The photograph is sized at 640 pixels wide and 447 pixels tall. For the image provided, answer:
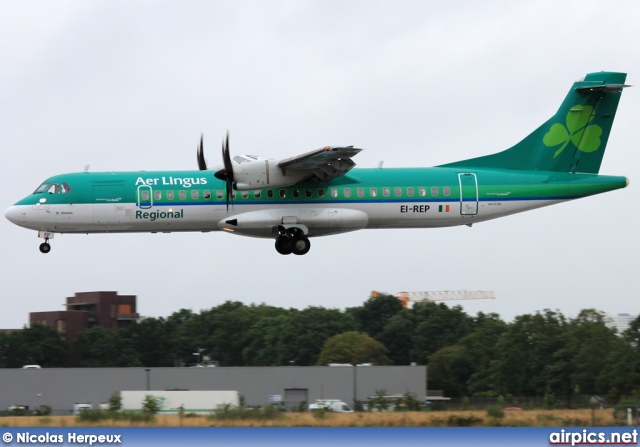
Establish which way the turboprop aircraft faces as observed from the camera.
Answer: facing to the left of the viewer
